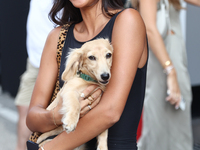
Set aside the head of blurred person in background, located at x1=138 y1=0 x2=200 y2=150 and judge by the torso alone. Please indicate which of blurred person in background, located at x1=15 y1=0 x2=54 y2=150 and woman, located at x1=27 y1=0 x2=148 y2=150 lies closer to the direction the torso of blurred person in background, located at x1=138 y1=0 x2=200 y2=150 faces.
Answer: the woman

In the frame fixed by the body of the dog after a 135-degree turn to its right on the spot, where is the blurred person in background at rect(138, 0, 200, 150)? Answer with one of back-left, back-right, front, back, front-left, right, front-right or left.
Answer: back-right

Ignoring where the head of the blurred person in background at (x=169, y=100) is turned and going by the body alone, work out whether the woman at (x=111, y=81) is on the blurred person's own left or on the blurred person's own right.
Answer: on the blurred person's own right
